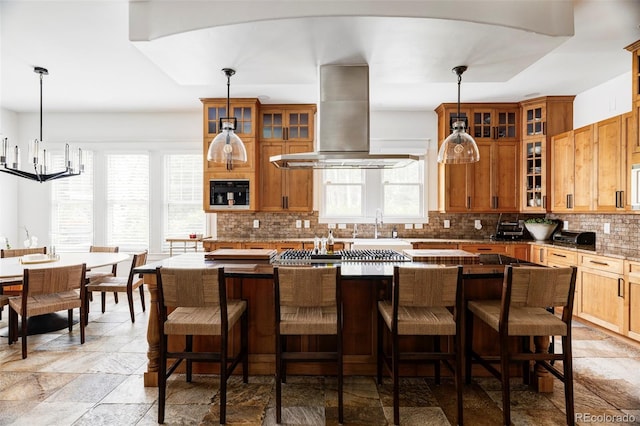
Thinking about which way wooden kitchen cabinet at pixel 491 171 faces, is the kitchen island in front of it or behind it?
in front

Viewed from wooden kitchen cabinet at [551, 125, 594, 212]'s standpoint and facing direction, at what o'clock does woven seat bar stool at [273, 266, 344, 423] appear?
The woven seat bar stool is roughly at 11 o'clock from the wooden kitchen cabinet.

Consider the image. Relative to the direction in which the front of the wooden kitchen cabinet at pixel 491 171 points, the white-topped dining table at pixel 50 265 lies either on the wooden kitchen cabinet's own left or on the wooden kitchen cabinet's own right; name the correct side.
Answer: on the wooden kitchen cabinet's own right

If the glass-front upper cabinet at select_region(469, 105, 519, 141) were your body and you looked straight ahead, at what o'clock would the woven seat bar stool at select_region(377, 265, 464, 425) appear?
The woven seat bar stool is roughly at 12 o'clock from the glass-front upper cabinet.

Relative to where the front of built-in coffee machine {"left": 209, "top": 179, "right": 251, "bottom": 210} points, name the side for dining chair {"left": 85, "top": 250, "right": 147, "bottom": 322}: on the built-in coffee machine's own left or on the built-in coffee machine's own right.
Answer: on the built-in coffee machine's own right

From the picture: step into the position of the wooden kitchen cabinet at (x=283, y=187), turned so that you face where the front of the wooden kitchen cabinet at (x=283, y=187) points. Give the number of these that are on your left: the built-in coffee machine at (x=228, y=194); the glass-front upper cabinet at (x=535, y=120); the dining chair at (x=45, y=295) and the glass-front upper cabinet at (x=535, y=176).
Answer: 2

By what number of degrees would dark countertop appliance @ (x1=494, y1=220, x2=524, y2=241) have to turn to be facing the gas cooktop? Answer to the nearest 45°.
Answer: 0° — it already faces it

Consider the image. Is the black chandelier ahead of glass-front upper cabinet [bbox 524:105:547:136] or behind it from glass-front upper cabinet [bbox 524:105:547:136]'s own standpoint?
ahead

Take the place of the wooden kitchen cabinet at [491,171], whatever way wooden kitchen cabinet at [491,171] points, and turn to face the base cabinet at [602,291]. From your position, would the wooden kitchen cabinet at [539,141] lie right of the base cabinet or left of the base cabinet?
left

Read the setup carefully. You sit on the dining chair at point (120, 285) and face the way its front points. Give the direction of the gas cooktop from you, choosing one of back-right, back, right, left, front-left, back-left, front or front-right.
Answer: back-left

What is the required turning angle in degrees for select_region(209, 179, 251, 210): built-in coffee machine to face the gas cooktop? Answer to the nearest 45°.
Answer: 0° — it already faces it

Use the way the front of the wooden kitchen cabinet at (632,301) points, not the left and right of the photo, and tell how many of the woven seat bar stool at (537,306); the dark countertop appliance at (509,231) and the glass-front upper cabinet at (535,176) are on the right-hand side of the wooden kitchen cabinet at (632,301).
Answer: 2

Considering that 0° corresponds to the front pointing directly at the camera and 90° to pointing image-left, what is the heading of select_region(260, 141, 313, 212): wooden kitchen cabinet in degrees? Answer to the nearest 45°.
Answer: approximately 0°

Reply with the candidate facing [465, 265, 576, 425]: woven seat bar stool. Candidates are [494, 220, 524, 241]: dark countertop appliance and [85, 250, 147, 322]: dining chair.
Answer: the dark countertop appliance
